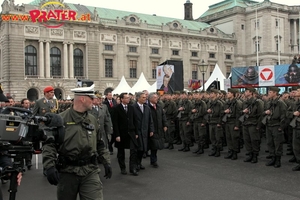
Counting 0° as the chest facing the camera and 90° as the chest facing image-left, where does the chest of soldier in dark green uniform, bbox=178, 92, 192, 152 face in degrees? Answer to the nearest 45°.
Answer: approximately 45°

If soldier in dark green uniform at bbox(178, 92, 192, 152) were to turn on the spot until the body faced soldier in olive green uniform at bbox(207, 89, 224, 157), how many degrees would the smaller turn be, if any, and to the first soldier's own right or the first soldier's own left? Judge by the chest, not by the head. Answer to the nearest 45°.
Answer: approximately 90° to the first soldier's own left

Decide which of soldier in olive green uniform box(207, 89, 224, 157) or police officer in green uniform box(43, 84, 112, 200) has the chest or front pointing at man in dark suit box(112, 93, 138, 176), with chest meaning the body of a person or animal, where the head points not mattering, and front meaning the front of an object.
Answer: soldier in olive green uniform box(207, 89, 224, 157)

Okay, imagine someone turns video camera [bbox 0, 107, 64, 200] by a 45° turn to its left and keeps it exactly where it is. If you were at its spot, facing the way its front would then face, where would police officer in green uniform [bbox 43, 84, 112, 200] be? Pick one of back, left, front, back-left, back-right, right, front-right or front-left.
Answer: front

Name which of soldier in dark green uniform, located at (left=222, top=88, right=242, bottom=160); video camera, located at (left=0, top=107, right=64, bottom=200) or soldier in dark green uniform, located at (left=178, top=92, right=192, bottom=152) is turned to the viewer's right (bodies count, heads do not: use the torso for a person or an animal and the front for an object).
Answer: the video camera

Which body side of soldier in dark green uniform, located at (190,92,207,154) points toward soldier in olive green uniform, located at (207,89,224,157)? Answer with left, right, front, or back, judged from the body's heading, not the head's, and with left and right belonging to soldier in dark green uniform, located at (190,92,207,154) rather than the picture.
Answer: left

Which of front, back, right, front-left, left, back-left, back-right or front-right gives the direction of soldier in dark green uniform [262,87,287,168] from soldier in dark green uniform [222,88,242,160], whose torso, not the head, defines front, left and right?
left

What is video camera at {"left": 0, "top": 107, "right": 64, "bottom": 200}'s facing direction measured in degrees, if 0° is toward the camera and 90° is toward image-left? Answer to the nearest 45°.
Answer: approximately 270°

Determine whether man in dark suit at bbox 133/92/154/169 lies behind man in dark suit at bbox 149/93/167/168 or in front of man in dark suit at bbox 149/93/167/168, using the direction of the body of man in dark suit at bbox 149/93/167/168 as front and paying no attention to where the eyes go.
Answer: in front

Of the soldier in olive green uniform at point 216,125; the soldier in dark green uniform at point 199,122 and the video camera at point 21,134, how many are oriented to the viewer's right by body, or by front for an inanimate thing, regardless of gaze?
1

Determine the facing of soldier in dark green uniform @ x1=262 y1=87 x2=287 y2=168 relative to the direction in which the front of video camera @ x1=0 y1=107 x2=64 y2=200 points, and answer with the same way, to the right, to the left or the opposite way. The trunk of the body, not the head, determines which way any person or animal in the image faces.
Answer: the opposite way

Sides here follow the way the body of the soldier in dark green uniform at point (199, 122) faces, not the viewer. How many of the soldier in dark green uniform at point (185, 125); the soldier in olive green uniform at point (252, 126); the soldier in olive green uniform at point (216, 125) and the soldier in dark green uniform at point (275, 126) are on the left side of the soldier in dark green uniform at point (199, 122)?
3

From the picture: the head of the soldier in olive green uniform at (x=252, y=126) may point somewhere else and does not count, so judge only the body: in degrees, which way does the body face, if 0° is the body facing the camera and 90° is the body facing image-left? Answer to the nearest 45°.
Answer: approximately 45°

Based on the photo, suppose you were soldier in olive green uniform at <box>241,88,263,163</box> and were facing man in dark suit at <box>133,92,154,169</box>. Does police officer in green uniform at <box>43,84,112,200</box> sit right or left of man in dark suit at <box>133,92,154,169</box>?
left

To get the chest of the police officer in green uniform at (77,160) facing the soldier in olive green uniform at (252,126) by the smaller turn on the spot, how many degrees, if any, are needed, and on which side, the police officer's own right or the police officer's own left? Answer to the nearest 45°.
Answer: approximately 90° to the police officer's own left

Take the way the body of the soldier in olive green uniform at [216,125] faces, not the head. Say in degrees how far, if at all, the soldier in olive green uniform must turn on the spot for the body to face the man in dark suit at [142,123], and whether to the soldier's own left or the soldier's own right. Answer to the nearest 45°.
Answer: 0° — they already face them
